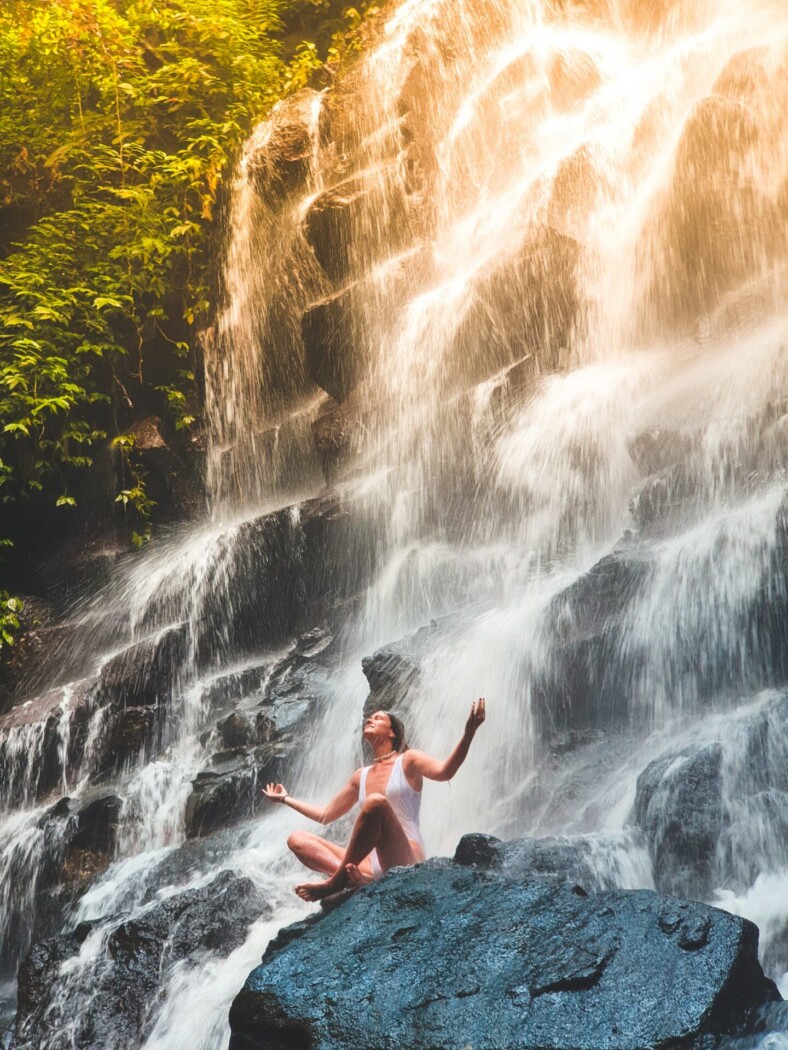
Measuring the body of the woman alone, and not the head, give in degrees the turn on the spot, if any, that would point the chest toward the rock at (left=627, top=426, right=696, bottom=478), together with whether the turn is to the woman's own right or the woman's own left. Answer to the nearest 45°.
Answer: approximately 180°

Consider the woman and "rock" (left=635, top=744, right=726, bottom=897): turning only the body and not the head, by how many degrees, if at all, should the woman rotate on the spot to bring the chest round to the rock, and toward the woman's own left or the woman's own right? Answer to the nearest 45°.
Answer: approximately 135° to the woman's own left

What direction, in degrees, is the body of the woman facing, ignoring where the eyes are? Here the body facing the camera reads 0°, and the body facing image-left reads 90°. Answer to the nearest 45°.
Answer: approximately 45°

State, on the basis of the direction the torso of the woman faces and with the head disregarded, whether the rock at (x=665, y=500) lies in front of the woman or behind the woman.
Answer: behind

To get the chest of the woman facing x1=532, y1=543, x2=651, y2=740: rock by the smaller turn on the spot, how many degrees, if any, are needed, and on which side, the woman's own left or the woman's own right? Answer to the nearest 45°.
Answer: approximately 180°
